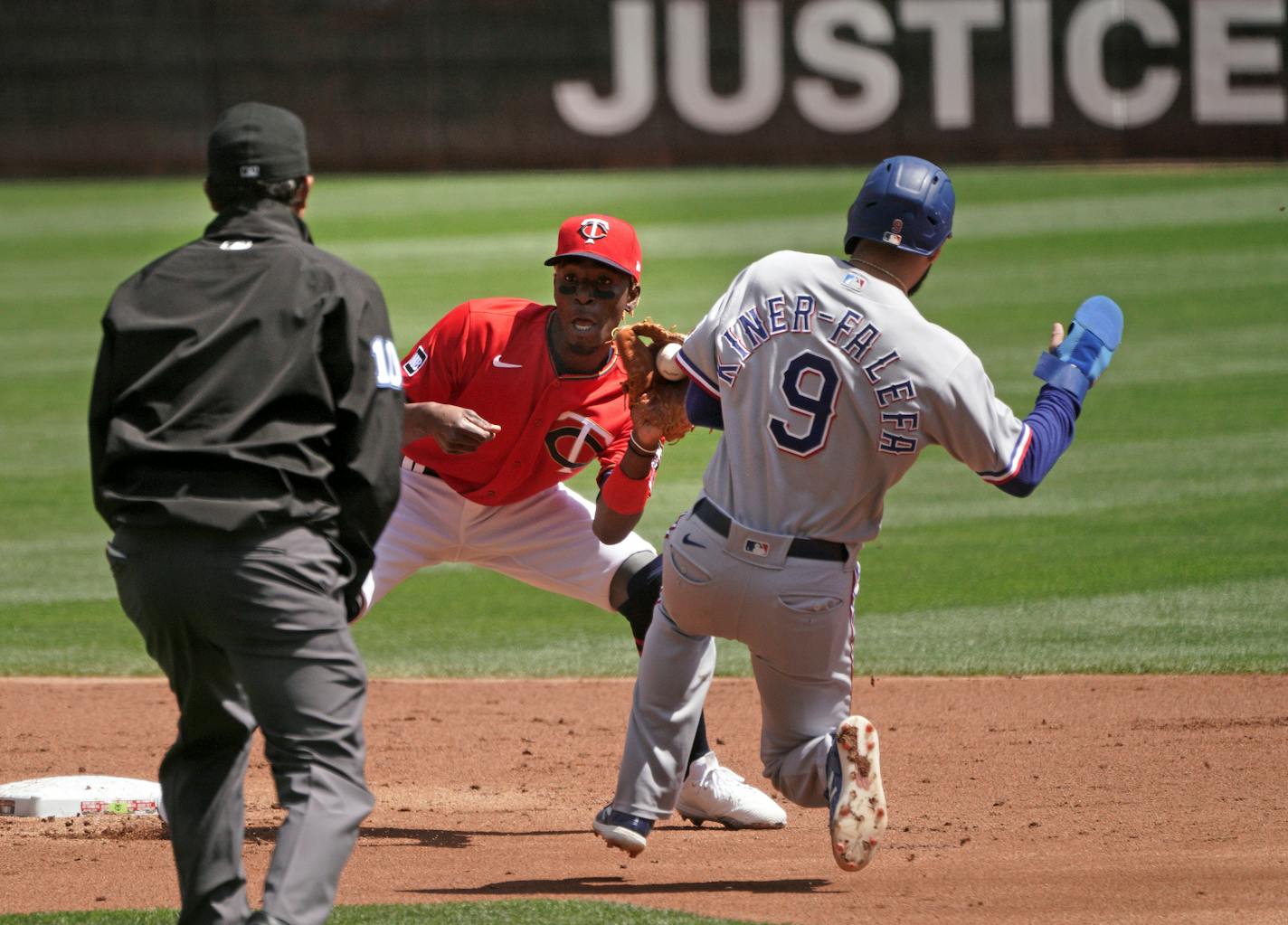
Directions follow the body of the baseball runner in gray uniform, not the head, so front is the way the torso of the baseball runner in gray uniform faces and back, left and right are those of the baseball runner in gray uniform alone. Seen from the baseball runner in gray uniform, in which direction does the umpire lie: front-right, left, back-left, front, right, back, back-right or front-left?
back-left

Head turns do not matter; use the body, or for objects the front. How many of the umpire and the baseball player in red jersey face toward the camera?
1

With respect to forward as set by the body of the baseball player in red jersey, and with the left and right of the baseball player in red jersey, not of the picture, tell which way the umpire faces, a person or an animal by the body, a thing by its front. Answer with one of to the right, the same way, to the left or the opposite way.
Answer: the opposite way

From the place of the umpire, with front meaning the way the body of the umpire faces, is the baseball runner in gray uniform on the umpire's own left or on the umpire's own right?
on the umpire's own right

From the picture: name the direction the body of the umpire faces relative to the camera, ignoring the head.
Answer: away from the camera

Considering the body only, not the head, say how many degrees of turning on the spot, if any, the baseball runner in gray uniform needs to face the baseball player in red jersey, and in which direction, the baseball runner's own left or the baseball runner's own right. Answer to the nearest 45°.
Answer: approximately 45° to the baseball runner's own left

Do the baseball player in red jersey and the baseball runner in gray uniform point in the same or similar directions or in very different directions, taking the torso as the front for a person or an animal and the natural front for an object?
very different directions

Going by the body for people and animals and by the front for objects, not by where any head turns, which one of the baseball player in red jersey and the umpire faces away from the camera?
the umpire

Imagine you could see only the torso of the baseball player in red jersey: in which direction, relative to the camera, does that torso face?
toward the camera

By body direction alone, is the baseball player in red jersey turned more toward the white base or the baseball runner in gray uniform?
the baseball runner in gray uniform

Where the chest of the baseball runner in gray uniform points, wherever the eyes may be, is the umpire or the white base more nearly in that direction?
the white base

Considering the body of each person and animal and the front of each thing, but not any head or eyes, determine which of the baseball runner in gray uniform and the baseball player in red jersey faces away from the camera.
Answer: the baseball runner in gray uniform

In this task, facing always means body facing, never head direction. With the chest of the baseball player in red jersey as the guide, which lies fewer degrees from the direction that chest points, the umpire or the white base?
the umpire

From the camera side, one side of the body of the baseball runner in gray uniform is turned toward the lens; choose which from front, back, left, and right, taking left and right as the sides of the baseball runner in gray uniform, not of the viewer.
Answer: back

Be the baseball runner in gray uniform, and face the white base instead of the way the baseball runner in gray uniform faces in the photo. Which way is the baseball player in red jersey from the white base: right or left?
right

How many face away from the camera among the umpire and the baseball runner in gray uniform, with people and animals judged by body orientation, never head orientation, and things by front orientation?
2

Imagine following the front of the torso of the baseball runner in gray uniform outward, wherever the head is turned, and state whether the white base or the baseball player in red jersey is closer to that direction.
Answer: the baseball player in red jersey
